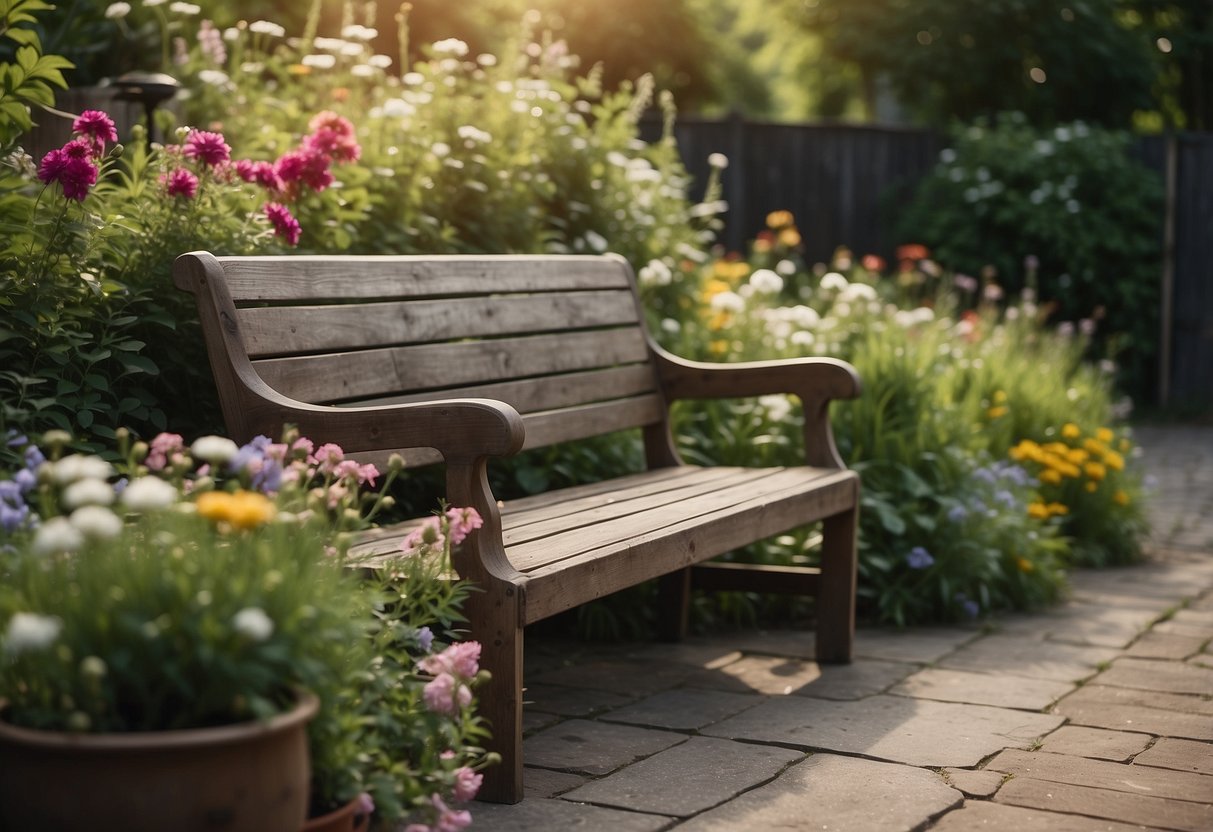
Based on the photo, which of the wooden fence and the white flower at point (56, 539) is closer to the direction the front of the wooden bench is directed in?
the white flower

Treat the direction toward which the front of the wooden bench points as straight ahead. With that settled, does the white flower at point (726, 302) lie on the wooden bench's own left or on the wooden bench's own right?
on the wooden bench's own left

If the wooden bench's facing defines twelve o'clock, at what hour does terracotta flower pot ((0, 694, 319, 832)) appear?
The terracotta flower pot is roughly at 2 o'clock from the wooden bench.

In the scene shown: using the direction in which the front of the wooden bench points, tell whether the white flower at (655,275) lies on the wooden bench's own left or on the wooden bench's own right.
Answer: on the wooden bench's own left

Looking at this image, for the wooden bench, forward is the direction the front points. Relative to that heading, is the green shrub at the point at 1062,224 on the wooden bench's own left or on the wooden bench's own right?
on the wooden bench's own left

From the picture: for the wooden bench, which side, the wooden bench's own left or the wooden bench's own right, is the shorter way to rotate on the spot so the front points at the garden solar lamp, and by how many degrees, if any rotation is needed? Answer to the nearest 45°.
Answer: approximately 180°

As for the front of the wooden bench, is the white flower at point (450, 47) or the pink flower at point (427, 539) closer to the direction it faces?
the pink flower

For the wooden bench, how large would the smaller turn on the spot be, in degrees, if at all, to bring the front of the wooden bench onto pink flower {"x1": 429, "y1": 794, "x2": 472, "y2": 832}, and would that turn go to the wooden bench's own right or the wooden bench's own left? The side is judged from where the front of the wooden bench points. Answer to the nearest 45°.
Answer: approximately 45° to the wooden bench's own right

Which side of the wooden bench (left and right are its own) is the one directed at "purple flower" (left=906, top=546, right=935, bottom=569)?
left

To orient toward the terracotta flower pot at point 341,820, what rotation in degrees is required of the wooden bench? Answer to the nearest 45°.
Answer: approximately 45° to its right

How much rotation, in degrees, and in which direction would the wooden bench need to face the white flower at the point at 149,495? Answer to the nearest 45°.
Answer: approximately 45° to its right

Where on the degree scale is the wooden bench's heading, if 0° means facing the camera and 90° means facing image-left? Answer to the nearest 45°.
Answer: approximately 315°
